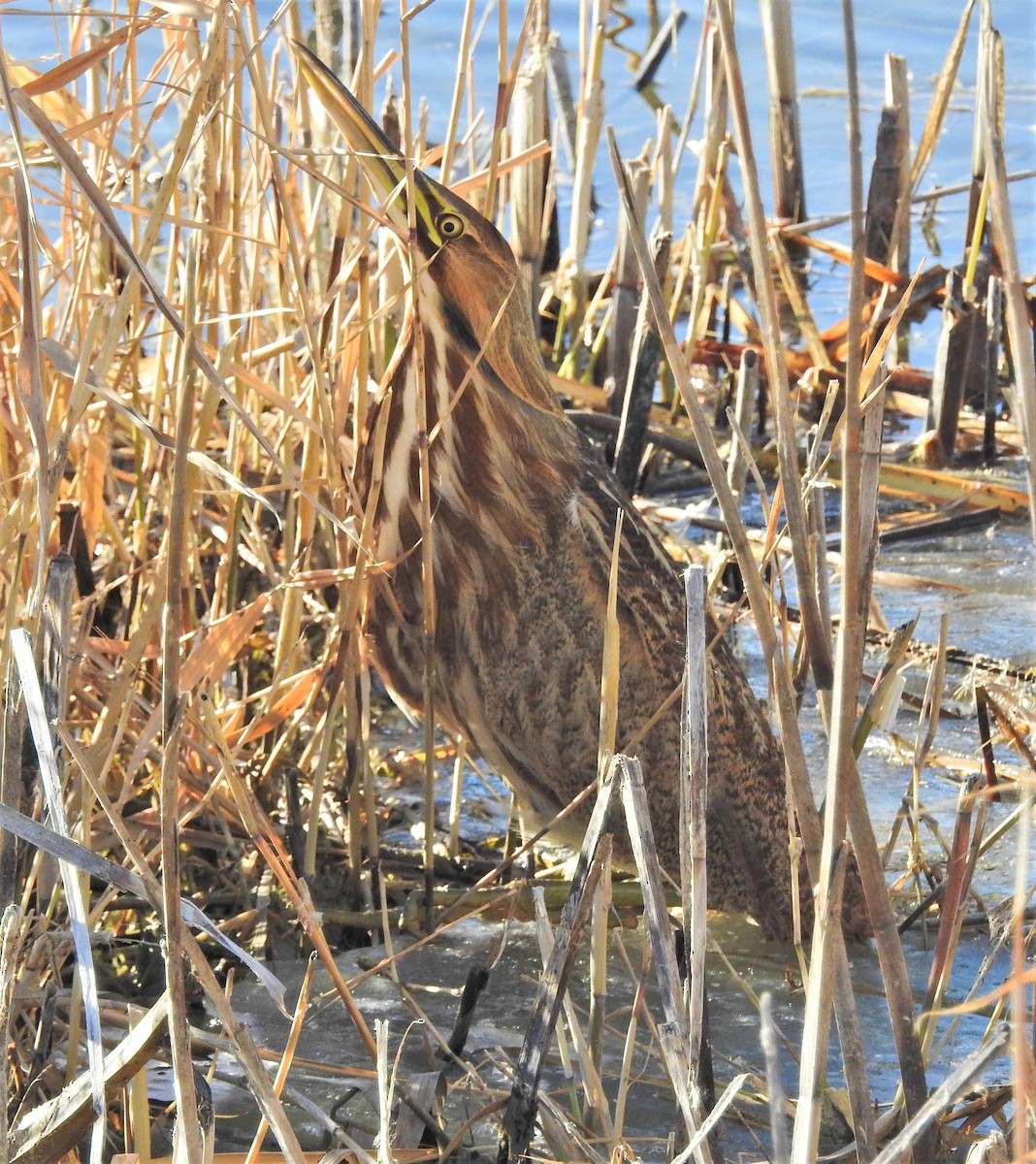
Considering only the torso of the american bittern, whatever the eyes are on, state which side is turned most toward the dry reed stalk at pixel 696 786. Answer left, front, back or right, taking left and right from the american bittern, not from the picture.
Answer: left

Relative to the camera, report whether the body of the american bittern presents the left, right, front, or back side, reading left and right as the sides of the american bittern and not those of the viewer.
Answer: left

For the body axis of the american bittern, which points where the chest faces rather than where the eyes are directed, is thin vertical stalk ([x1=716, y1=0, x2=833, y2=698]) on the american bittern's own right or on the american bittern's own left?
on the american bittern's own left
